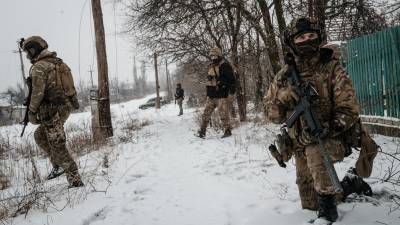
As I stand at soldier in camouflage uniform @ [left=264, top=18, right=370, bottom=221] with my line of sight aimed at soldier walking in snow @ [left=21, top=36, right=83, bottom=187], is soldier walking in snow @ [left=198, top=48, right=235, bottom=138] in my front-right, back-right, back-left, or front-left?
front-right

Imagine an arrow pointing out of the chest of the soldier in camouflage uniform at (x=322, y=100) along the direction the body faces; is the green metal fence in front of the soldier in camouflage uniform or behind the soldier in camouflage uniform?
behind

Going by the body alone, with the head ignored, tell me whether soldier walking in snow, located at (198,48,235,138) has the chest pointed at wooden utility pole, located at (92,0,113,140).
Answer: no

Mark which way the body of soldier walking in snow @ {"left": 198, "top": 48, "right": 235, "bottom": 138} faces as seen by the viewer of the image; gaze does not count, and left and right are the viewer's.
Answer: facing the viewer and to the left of the viewer

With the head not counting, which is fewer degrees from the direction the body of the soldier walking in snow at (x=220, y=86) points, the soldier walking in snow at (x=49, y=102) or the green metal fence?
the soldier walking in snow

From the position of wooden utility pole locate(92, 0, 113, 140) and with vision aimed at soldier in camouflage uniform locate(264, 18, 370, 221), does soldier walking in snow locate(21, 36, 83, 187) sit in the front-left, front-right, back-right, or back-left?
front-right

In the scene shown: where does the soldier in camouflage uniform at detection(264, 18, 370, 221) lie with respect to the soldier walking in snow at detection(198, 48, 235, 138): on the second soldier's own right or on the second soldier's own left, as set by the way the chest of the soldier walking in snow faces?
on the second soldier's own left

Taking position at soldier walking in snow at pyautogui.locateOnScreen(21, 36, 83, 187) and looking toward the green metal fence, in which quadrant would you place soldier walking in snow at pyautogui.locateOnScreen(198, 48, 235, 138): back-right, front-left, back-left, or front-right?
front-left

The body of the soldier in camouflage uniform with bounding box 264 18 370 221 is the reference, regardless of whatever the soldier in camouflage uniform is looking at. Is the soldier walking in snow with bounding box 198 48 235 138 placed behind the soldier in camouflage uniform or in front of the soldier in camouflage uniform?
behind

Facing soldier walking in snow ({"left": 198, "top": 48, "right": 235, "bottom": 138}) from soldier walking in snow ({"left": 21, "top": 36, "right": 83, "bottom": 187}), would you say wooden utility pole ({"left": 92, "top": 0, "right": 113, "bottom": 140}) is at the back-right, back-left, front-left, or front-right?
front-left

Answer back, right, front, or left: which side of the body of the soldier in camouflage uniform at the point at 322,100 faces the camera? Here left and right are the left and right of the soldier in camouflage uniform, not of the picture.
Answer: front

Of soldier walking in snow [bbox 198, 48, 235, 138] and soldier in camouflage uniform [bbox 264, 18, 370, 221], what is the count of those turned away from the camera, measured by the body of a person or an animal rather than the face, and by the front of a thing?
0
